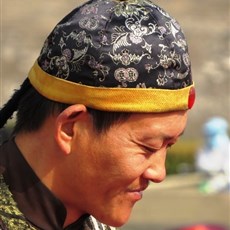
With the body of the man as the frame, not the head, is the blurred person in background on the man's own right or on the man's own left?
on the man's own left

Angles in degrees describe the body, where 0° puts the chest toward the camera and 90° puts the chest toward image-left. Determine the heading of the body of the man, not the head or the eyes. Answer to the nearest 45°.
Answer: approximately 270°
